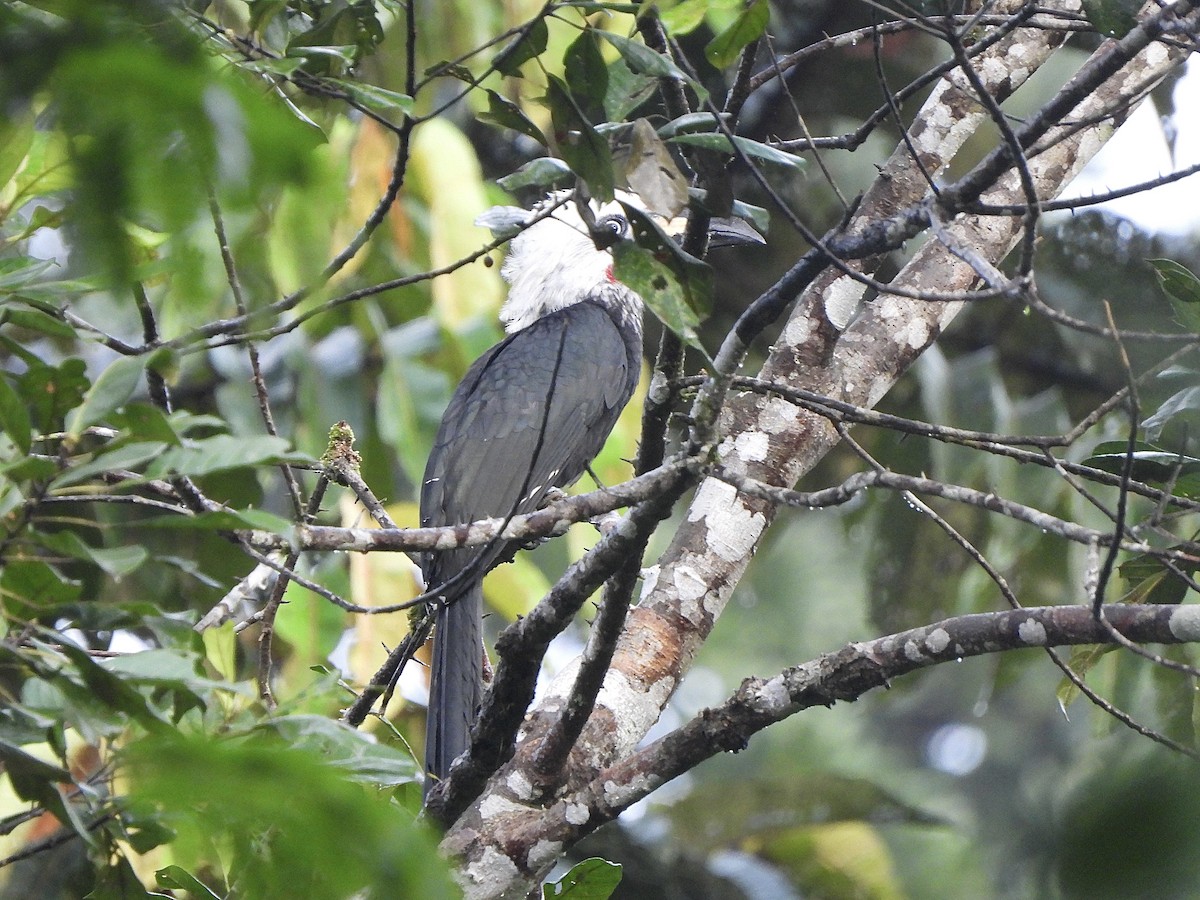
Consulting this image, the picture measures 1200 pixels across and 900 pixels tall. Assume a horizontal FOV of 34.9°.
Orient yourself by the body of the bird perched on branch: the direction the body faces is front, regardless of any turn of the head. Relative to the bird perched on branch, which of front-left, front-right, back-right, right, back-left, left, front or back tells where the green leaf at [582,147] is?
right

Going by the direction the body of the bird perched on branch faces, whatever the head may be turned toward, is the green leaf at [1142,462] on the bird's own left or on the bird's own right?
on the bird's own right

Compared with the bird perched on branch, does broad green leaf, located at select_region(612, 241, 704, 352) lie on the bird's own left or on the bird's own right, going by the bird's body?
on the bird's own right
